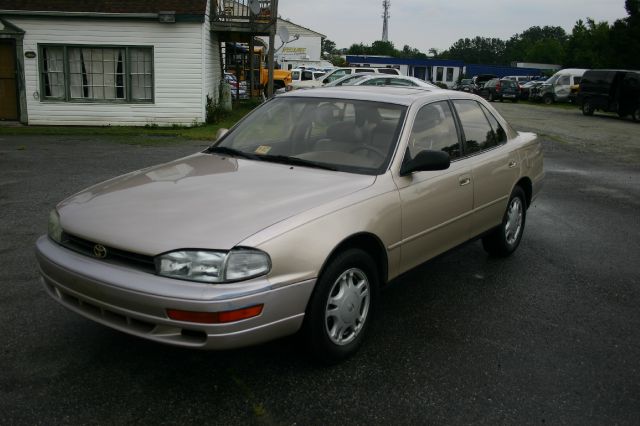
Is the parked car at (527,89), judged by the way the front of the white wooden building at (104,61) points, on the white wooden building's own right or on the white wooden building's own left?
on the white wooden building's own left

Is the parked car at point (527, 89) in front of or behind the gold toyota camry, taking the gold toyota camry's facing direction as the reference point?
behind

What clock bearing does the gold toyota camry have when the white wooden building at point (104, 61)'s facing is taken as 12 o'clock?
The gold toyota camry is roughly at 12 o'clock from the white wooden building.

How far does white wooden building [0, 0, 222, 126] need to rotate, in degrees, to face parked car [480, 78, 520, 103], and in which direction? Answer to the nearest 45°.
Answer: approximately 135° to its left

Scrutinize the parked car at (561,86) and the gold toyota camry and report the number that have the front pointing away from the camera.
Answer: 0

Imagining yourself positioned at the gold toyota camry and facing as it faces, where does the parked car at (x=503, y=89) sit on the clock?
The parked car is roughly at 5 o'clock from the gold toyota camry.

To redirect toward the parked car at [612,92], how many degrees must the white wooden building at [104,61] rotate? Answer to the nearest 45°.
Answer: approximately 90° to its left

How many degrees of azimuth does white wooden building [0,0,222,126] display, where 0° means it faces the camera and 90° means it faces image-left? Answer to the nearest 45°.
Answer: approximately 0°

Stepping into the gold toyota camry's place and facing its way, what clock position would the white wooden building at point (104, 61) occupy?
The white wooden building is roughly at 4 o'clock from the gold toyota camry.

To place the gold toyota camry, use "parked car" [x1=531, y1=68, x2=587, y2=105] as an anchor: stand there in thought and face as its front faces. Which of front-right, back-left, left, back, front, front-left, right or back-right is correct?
front-left

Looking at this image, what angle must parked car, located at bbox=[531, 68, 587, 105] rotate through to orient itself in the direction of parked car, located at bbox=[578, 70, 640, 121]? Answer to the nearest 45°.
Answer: approximately 45° to its left
